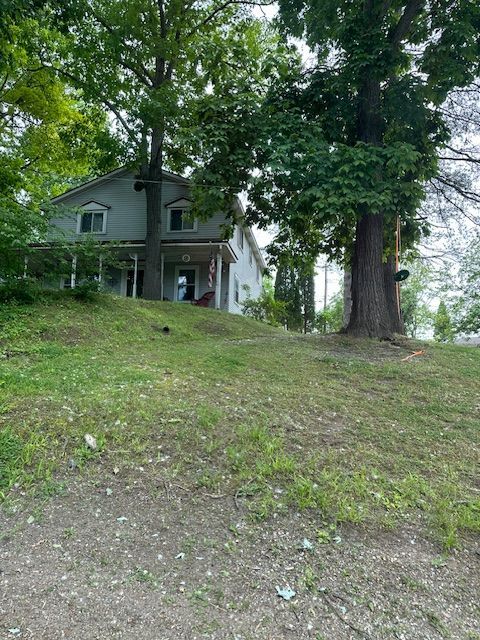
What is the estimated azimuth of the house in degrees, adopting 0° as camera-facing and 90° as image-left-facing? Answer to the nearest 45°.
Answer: approximately 0°
